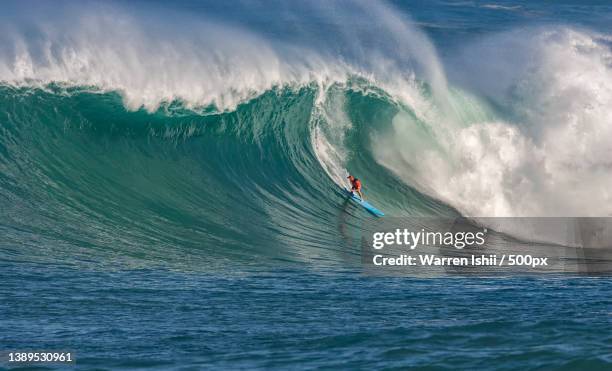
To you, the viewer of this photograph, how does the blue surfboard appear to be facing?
facing the viewer and to the right of the viewer
